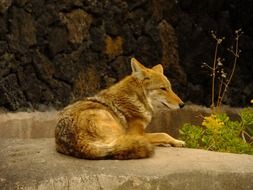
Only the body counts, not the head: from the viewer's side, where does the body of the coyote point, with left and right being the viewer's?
facing to the right of the viewer
